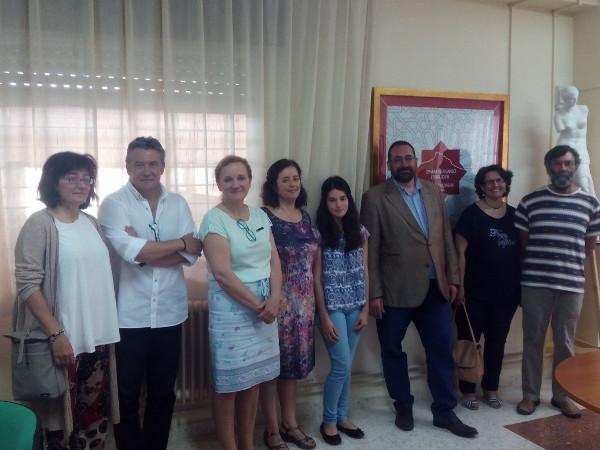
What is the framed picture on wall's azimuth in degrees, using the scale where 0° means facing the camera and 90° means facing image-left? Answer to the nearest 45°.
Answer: approximately 0°

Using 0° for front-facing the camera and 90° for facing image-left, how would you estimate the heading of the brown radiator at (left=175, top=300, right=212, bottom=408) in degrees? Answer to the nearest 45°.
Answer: approximately 0°

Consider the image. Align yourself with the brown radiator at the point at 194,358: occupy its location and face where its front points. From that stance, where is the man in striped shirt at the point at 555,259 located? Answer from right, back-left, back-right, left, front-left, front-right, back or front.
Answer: left

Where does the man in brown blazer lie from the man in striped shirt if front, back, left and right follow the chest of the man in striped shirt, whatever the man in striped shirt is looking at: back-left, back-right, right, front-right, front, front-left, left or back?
front-right
